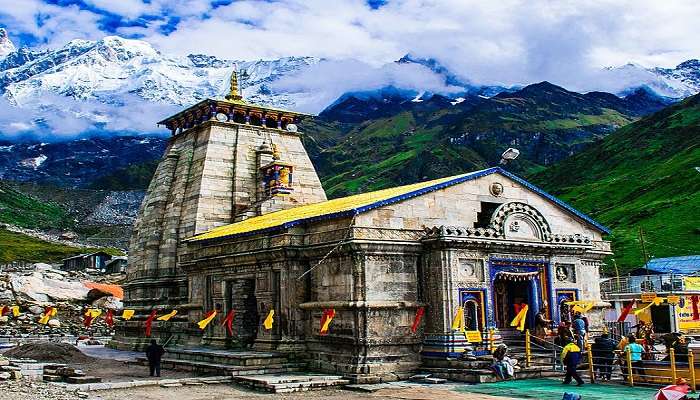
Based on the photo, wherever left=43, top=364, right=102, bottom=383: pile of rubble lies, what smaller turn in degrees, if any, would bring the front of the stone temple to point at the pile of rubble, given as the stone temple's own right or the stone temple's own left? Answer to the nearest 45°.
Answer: approximately 135° to the stone temple's own right

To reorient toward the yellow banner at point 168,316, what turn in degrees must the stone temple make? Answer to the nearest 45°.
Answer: approximately 180°

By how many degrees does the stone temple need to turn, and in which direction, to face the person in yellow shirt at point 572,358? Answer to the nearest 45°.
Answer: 0° — it already faces them

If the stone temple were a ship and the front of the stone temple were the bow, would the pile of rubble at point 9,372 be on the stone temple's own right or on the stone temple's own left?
on the stone temple's own right

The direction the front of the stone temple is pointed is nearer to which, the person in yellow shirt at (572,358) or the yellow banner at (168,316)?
the person in yellow shirt

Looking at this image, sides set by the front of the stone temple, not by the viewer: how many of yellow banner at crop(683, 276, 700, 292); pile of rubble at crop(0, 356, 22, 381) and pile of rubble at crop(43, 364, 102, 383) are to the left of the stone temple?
1

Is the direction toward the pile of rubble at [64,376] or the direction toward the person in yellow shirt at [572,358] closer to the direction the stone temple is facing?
the person in yellow shirt

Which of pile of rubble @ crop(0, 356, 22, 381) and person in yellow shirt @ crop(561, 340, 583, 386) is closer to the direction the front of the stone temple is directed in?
the person in yellow shirt

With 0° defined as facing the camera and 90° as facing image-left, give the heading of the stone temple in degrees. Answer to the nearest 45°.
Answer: approximately 315°

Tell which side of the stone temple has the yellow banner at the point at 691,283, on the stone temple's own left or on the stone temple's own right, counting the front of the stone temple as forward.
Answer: on the stone temple's own left
